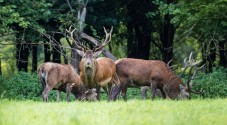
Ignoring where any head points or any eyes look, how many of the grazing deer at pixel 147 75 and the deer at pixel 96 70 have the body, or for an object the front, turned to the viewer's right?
1

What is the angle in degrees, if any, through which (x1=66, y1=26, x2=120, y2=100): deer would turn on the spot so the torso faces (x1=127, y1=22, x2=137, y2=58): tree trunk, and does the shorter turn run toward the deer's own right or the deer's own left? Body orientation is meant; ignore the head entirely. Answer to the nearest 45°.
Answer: approximately 135° to the deer's own right

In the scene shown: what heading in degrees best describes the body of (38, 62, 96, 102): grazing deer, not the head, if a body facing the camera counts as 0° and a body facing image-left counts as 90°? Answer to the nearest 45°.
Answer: approximately 225°

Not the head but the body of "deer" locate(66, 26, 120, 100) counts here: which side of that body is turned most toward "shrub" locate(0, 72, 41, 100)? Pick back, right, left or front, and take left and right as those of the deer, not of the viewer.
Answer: right

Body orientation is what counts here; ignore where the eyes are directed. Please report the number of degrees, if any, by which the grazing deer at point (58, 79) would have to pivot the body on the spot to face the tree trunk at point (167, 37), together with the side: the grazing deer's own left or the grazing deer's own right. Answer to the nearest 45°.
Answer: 0° — it already faces it

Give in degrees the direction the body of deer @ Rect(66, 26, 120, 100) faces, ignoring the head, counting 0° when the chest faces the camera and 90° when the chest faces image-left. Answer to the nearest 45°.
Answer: approximately 45°

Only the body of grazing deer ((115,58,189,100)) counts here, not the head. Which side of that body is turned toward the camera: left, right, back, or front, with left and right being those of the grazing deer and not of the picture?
right

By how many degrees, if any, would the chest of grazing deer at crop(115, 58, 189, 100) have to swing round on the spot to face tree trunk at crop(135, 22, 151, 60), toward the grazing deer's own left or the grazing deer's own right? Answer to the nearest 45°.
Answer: approximately 90° to the grazing deer's own left

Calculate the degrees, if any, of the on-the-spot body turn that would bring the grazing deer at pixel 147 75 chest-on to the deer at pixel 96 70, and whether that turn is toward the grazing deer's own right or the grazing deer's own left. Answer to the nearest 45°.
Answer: approximately 135° to the grazing deer's own right

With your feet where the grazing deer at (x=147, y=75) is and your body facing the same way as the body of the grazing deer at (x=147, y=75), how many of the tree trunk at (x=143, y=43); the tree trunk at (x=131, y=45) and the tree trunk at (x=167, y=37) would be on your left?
3

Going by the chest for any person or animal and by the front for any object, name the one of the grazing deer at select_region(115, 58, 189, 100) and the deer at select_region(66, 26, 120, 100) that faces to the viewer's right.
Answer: the grazing deer
